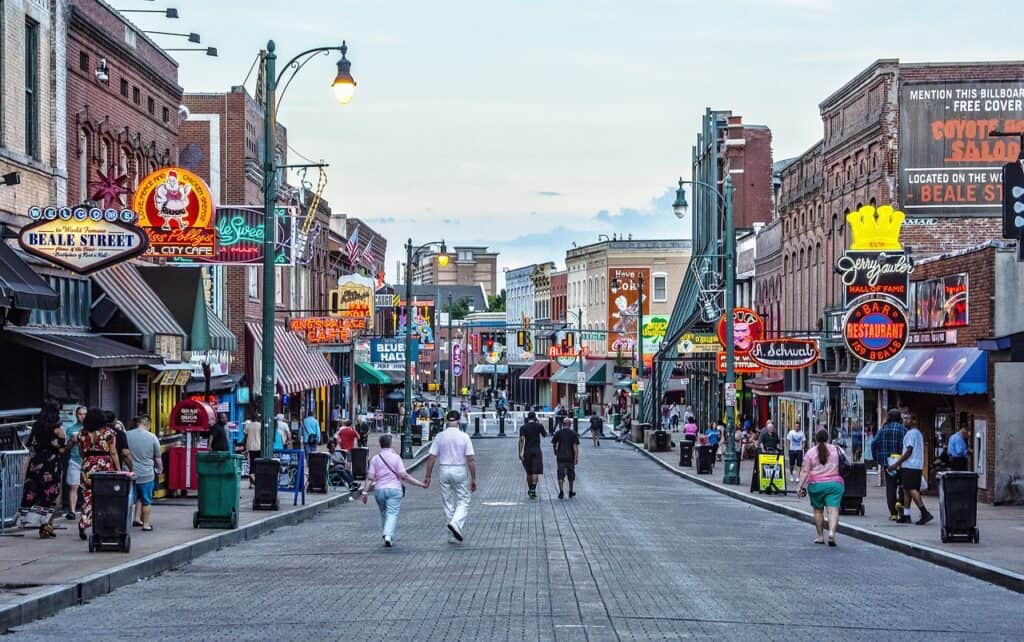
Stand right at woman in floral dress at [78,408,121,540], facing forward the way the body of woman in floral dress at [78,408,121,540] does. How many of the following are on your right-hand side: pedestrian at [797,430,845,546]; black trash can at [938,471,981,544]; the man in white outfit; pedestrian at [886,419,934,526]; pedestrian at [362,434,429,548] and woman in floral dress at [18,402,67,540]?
5

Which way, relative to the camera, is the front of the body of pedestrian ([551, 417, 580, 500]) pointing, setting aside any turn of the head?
away from the camera

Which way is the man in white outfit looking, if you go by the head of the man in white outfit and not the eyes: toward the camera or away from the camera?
away from the camera

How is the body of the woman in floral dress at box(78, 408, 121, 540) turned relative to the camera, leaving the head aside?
away from the camera

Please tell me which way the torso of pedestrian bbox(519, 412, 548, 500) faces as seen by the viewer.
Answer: away from the camera

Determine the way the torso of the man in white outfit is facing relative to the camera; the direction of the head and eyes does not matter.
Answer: away from the camera

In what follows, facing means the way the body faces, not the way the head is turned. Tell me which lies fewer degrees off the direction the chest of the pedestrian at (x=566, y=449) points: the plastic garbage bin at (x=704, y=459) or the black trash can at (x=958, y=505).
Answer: the plastic garbage bin

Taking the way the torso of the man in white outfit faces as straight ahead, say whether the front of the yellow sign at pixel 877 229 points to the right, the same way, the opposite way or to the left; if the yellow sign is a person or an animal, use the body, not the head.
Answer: the opposite way

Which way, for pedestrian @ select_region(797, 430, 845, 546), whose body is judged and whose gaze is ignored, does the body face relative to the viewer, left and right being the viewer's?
facing away from the viewer

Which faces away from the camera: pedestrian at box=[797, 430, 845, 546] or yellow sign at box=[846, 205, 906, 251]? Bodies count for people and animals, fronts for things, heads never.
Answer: the pedestrian
